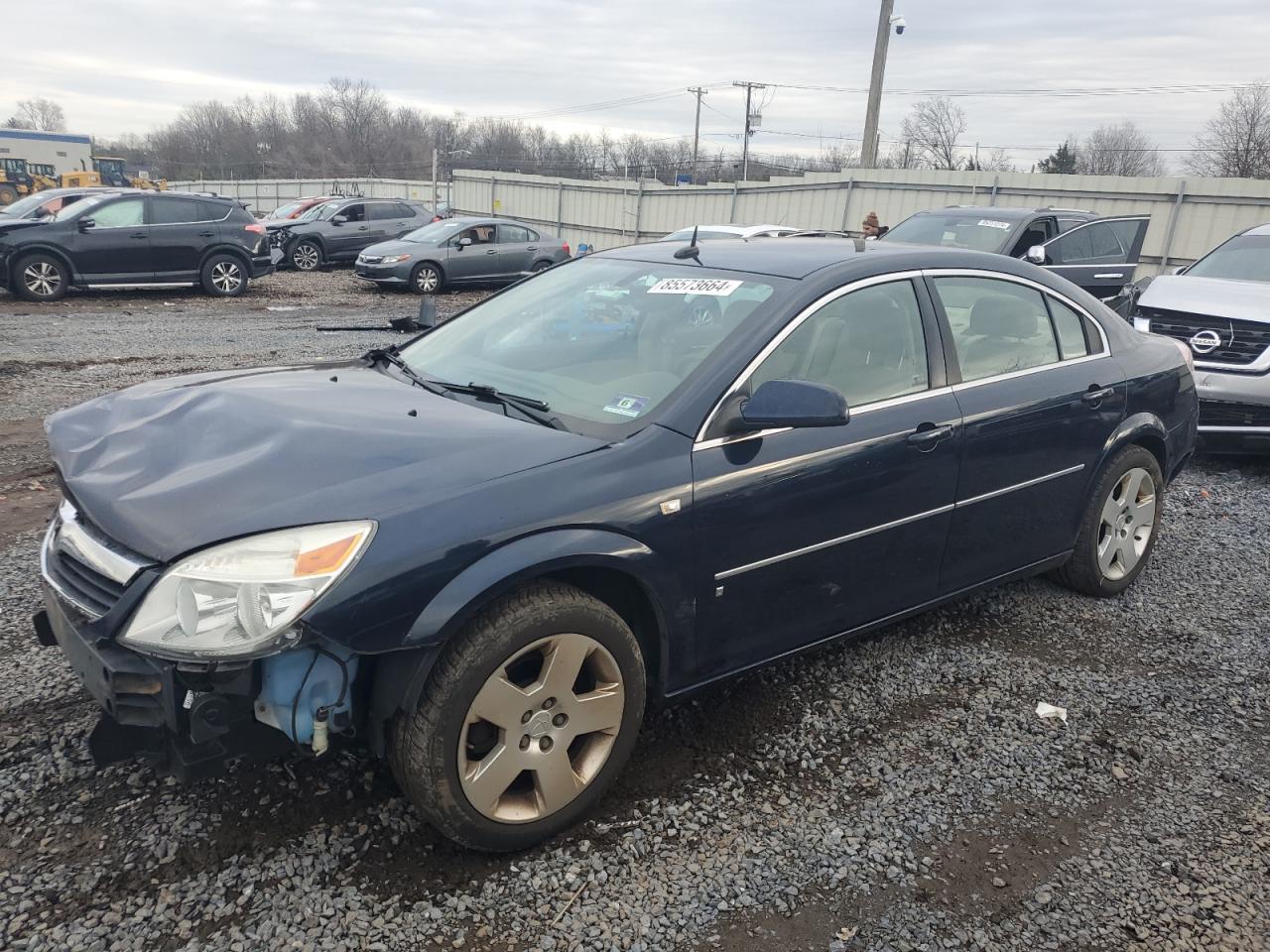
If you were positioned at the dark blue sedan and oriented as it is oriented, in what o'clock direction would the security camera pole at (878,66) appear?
The security camera pole is roughly at 5 o'clock from the dark blue sedan.

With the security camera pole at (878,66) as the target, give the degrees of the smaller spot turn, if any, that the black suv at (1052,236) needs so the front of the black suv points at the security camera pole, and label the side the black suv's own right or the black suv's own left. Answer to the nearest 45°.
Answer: approximately 135° to the black suv's own right

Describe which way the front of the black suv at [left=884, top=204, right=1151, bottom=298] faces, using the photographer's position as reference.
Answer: facing the viewer and to the left of the viewer

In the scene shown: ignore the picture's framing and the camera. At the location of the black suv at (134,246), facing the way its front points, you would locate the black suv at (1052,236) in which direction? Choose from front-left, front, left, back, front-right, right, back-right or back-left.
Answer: back-left

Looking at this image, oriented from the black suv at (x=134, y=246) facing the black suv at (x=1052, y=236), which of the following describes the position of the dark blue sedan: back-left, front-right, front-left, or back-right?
front-right

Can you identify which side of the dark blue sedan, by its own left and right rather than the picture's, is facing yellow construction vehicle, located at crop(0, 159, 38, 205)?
right

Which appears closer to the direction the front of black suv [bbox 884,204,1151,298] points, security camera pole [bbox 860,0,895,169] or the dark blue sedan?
the dark blue sedan

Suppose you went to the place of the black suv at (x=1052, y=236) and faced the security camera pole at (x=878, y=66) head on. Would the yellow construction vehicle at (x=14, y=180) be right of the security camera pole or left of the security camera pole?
left

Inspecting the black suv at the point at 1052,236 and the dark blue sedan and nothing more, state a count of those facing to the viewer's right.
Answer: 0

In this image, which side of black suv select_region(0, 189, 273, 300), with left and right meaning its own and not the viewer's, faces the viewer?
left

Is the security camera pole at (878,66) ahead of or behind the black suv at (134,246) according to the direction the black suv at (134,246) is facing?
behind

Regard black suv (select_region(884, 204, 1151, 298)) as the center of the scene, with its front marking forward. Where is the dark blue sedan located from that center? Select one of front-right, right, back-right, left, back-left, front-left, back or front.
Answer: front-left

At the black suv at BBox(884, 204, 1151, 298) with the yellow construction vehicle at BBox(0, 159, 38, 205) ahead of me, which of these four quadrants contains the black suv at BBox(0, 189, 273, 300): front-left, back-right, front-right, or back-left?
front-left

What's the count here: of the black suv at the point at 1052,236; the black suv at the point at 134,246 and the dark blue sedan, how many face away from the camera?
0

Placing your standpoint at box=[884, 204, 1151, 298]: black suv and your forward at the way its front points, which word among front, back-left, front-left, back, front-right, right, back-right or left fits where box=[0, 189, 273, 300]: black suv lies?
front-right

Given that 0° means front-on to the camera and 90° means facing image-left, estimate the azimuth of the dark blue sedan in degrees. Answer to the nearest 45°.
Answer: approximately 45°
